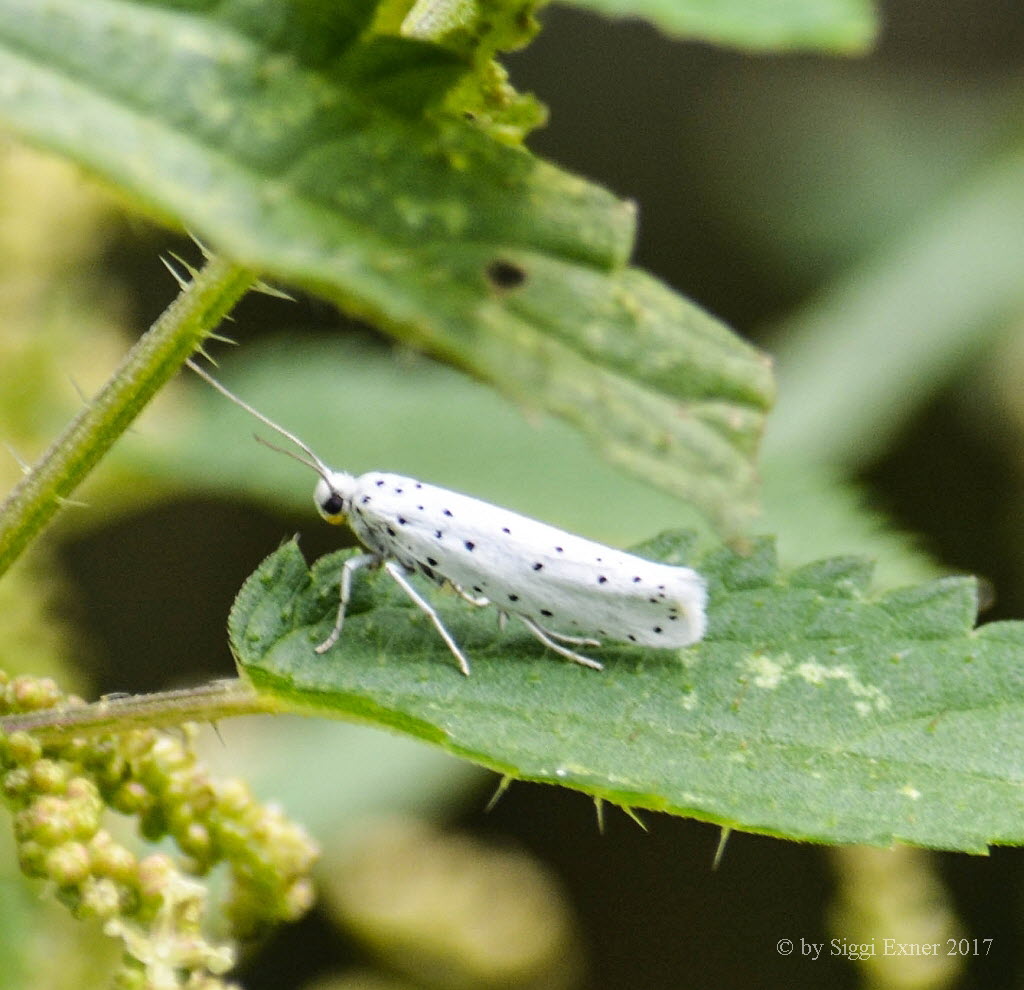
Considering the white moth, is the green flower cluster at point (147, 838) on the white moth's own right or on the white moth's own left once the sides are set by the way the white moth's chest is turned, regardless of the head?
on the white moth's own left

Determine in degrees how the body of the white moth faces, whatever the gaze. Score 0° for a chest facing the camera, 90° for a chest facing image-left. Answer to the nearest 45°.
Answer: approximately 90°
